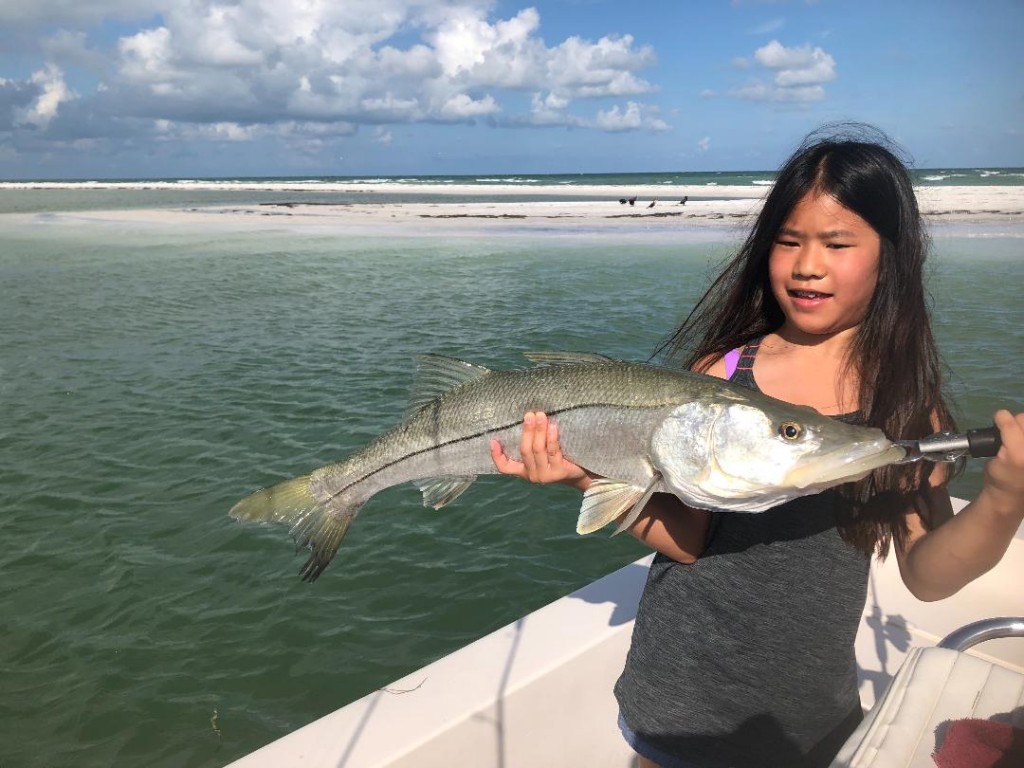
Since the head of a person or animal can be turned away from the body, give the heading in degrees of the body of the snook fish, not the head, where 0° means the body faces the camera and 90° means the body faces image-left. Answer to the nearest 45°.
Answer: approximately 270°

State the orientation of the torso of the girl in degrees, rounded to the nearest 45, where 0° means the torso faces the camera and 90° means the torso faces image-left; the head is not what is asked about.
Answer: approximately 0°
